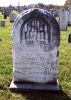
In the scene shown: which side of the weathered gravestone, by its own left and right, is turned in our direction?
front

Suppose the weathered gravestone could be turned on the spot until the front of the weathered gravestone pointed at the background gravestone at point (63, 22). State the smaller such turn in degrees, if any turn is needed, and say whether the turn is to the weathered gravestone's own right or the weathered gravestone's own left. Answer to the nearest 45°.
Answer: approximately 180°
